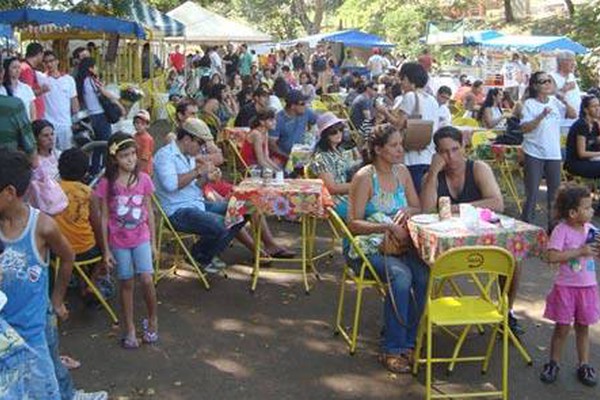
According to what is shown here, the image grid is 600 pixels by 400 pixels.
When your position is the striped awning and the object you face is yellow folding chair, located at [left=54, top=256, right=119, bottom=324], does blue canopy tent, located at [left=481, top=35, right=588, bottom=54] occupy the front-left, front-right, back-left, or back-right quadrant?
back-left

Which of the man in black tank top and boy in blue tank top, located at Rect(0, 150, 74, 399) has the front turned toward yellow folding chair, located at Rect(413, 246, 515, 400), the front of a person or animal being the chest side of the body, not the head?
the man in black tank top

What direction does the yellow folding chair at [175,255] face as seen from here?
to the viewer's right

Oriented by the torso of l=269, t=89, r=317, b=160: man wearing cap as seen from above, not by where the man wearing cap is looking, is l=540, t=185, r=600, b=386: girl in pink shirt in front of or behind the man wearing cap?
in front

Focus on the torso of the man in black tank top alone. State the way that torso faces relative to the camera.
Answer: toward the camera

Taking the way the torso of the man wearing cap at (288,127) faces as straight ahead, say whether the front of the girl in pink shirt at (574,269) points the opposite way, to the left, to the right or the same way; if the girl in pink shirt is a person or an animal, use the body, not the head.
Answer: the same way

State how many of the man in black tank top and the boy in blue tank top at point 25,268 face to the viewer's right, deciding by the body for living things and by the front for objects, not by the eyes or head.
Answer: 0

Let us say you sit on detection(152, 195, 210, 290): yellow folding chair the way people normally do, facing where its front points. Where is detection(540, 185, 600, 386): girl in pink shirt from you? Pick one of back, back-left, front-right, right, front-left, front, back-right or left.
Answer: front-right

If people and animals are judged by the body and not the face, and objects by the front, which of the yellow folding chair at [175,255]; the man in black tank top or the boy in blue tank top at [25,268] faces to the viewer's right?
the yellow folding chair

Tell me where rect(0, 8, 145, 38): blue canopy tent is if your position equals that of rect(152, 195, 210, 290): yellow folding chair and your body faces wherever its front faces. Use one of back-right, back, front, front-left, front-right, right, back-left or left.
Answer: left

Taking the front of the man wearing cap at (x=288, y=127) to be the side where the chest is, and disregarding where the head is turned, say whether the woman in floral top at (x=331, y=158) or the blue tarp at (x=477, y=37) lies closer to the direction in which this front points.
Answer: the woman in floral top

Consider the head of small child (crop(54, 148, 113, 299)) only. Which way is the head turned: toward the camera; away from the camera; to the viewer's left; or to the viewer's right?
away from the camera

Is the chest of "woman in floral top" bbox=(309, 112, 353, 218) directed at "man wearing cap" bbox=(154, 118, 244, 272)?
no

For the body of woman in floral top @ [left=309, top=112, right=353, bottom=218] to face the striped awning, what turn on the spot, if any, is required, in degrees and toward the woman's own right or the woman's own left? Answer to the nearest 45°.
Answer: approximately 135° to the woman's own left

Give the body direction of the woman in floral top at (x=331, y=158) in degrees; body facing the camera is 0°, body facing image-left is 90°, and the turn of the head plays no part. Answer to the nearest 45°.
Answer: approximately 315°

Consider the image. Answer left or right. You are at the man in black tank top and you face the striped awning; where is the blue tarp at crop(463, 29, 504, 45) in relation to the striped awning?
right

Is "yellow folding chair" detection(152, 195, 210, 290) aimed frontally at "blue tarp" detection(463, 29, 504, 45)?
no

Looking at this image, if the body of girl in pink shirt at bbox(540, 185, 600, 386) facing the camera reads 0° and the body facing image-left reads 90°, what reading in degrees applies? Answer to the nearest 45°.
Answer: approximately 315°
